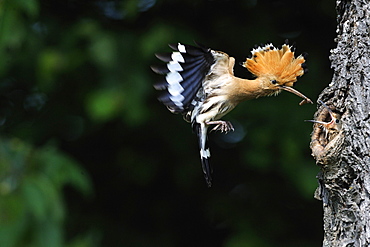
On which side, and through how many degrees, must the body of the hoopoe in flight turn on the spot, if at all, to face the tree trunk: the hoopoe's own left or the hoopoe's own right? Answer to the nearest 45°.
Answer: approximately 45° to the hoopoe's own right

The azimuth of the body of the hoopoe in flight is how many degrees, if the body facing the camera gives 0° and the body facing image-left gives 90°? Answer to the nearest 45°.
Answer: approximately 270°
